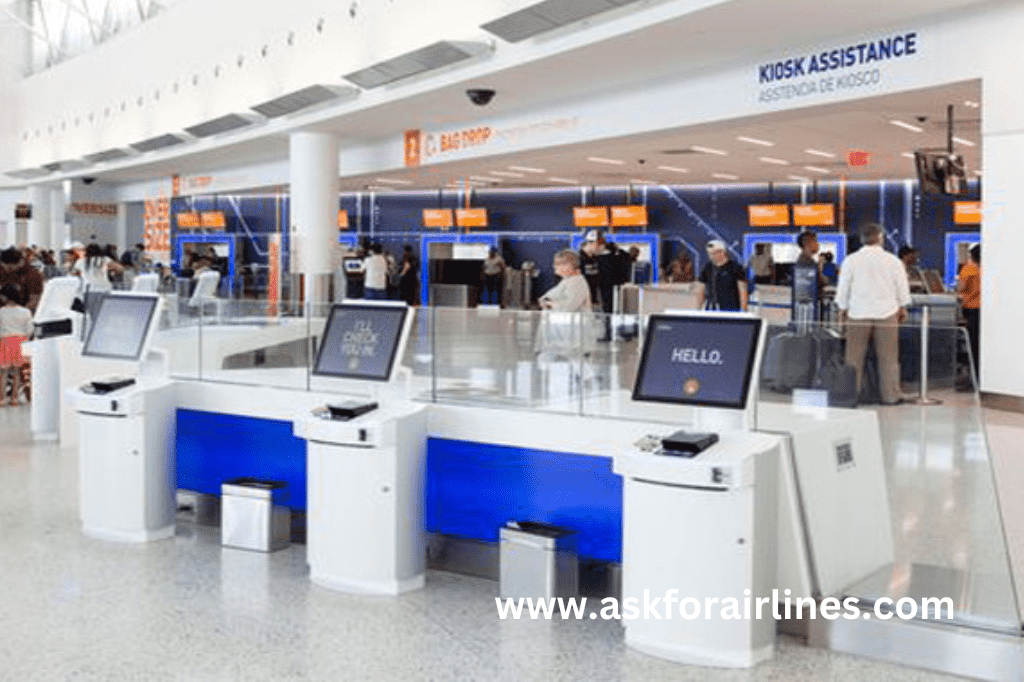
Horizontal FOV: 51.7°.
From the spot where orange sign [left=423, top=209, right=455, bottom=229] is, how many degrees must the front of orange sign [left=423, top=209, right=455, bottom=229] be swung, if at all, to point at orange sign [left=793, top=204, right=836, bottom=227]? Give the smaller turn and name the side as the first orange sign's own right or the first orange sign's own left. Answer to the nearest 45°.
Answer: approximately 45° to the first orange sign's own left

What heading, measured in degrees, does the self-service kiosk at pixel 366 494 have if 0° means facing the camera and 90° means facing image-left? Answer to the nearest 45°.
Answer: approximately 45°

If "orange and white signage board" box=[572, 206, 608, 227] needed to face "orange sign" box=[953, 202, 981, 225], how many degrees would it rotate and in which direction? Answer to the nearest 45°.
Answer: approximately 45° to its left

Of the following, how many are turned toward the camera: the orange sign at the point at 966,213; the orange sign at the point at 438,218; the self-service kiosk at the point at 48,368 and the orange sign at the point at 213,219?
3

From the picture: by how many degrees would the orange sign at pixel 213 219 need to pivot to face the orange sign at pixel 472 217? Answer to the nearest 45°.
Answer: approximately 45° to its left

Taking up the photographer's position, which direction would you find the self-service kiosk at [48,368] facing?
facing to the left of the viewer

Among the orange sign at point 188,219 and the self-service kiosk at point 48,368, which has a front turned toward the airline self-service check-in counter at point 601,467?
the orange sign

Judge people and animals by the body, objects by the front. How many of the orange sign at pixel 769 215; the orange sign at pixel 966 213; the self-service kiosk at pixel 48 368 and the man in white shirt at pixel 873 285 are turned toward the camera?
2

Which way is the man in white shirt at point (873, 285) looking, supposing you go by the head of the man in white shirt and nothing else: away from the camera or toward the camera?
away from the camera

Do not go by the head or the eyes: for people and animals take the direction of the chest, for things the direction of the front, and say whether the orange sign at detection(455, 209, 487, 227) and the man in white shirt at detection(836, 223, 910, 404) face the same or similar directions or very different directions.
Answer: very different directions

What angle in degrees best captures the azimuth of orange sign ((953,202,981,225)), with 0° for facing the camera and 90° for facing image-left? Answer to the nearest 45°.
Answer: approximately 0°

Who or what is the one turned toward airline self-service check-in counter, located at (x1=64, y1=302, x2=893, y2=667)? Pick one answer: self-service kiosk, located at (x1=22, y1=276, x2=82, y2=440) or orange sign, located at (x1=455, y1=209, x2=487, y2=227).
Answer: the orange sign
